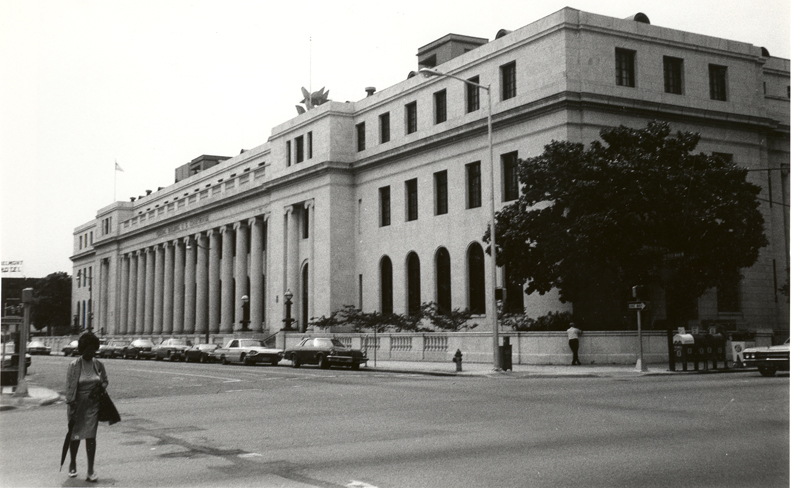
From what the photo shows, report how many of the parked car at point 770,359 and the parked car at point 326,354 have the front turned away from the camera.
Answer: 0

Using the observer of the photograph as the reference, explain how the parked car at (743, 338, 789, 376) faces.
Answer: facing the viewer and to the left of the viewer

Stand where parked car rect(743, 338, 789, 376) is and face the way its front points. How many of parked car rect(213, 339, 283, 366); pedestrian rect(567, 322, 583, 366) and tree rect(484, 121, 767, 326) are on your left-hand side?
0

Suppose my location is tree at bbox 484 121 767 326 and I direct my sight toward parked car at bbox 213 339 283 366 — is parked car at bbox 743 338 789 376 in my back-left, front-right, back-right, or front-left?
back-left

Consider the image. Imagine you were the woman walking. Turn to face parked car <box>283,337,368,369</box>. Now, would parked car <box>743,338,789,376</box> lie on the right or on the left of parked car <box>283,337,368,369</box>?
right

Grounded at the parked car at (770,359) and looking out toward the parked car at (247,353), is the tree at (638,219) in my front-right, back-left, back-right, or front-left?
front-right

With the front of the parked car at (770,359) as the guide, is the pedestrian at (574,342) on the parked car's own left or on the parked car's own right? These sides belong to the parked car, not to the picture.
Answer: on the parked car's own right

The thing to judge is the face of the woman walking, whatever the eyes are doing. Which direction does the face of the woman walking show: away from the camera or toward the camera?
toward the camera

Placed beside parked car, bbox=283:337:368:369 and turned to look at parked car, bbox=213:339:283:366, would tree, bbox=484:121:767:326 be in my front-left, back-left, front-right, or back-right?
back-right

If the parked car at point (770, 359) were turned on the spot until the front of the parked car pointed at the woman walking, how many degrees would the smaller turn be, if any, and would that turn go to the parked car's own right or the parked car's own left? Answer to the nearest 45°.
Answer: approximately 45° to the parked car's own left

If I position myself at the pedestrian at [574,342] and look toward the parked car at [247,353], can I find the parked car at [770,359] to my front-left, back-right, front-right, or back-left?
back-left
